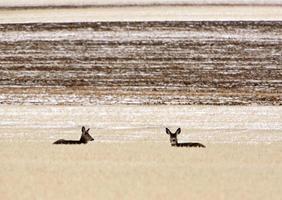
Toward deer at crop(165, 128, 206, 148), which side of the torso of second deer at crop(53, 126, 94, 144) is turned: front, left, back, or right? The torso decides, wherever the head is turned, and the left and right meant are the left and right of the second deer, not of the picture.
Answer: front

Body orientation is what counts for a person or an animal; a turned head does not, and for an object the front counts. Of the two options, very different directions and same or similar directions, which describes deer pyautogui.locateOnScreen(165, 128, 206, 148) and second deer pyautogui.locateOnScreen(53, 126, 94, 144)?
very different directions

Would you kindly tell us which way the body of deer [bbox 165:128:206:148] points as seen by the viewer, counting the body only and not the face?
to the viewer's left

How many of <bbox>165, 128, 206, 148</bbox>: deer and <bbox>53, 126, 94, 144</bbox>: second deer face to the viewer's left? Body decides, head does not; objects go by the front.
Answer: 1

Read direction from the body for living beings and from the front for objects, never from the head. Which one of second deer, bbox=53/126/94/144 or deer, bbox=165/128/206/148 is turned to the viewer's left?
the deer

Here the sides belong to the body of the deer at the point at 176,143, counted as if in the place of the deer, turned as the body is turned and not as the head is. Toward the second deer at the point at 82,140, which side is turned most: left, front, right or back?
front

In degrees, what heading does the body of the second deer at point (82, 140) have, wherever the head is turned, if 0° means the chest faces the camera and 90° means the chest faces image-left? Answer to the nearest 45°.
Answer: approximately 270°
